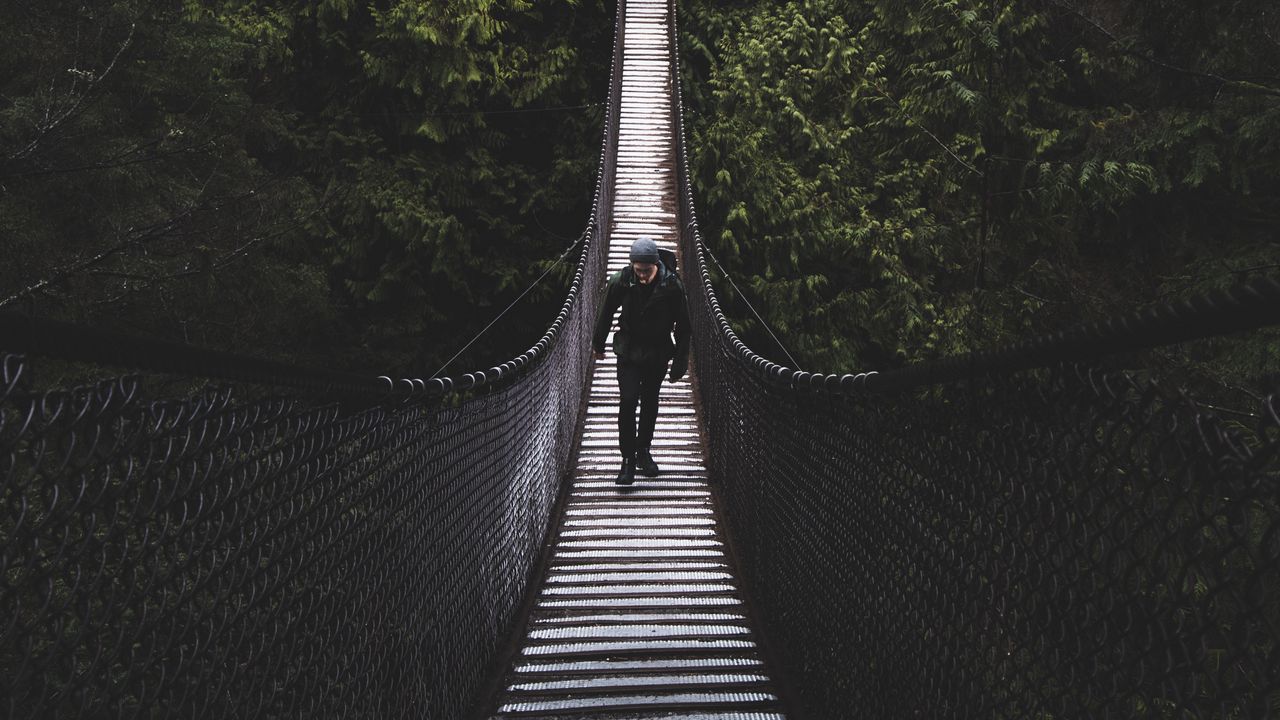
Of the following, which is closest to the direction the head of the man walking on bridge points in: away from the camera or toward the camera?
toward the camera

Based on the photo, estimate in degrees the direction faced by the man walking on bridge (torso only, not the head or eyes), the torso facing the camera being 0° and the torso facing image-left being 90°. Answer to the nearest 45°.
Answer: approximately 0°
